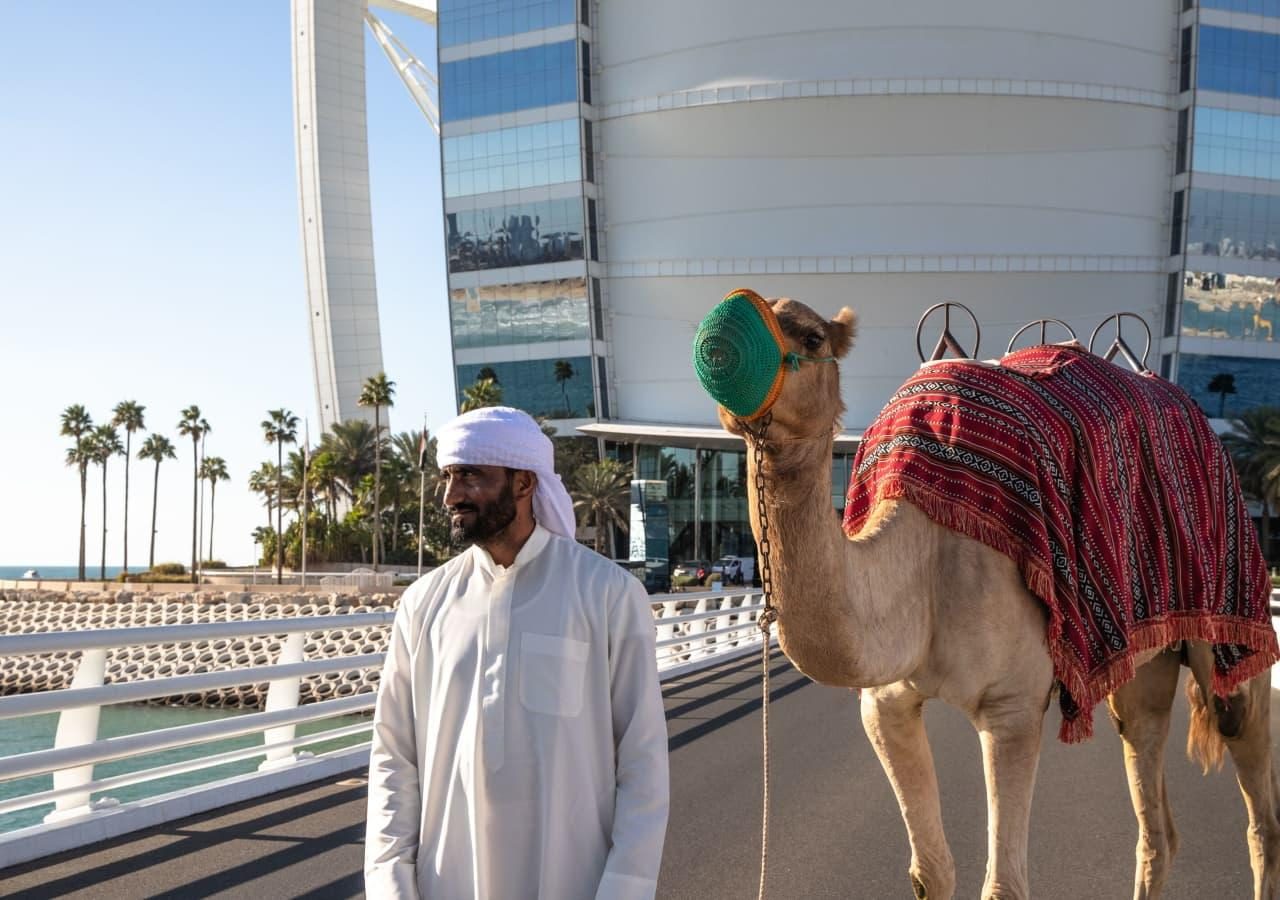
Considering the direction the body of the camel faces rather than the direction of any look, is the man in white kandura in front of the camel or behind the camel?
in front

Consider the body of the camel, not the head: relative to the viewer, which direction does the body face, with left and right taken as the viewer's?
facing the viewer and to the left of the viewer

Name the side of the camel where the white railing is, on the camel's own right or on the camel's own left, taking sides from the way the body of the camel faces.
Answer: on the camel's own right
